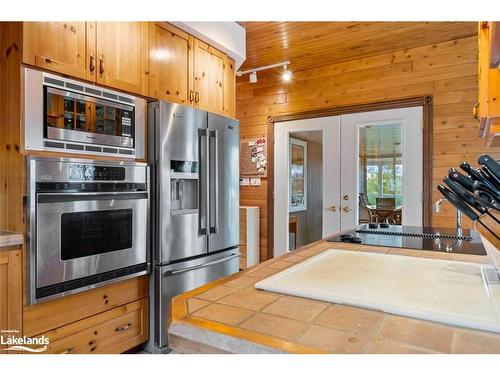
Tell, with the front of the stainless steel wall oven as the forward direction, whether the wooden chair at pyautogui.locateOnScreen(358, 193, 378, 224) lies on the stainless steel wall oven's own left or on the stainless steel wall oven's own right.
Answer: on the stainless steel wall oven's own left

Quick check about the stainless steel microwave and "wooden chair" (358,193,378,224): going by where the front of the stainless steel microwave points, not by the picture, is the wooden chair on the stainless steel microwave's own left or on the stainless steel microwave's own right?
on the stainless steel microwave's own left

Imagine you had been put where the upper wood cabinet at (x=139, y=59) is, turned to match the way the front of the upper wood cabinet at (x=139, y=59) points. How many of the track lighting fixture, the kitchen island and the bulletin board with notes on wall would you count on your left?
2

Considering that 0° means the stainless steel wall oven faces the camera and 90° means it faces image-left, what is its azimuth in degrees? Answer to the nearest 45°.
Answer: approximately 315°

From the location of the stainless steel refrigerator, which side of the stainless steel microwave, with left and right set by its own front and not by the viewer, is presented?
left

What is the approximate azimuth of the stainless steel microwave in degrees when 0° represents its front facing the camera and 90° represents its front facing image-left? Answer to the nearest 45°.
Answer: approximately 315°
